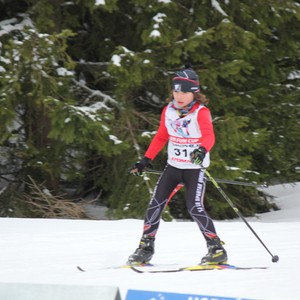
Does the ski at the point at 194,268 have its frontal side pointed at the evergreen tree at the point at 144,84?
no

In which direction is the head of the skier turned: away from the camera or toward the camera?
toward the camera

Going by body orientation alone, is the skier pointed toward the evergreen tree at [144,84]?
no

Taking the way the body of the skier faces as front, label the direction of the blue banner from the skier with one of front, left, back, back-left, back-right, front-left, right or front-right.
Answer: front-left

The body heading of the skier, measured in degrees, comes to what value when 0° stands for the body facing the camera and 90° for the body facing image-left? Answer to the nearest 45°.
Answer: approximately 45°
